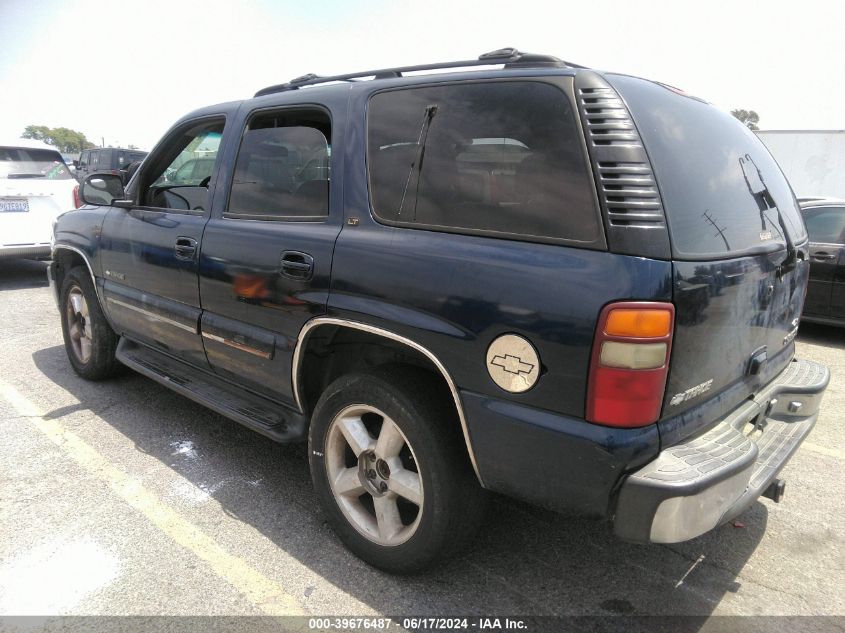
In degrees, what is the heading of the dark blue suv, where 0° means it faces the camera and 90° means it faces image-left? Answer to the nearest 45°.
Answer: approximately 135°

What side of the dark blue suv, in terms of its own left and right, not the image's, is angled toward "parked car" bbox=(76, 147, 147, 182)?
front

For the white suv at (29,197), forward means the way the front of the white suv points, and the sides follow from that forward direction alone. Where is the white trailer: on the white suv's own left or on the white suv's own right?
on the white suv's own right

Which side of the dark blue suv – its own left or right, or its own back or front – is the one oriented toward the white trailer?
right

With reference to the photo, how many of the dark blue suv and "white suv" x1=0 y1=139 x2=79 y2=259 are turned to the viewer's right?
0

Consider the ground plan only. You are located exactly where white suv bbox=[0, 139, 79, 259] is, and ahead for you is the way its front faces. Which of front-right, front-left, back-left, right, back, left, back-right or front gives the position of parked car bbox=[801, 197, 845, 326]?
back-right

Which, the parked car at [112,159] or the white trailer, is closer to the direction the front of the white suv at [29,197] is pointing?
the parked car

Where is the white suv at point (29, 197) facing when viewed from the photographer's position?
facing away from the viewer

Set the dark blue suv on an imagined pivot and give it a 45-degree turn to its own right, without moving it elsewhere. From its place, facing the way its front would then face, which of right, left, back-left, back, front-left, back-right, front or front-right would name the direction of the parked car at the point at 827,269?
front-right
